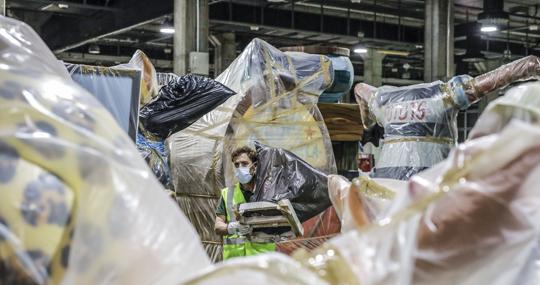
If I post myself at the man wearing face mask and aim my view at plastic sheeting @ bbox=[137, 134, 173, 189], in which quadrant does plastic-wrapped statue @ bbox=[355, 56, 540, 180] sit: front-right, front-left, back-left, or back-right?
back-right

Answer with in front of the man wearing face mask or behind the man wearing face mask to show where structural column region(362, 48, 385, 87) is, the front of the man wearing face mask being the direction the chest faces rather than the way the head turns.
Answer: behind

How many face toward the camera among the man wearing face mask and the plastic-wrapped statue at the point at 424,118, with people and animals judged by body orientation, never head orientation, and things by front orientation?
2

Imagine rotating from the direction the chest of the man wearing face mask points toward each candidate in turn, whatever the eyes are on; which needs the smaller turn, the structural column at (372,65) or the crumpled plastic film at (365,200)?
the crumpled plastic film

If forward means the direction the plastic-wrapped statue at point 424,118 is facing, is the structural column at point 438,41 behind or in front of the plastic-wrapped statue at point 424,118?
behind

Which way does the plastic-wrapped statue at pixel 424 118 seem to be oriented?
toward the camera

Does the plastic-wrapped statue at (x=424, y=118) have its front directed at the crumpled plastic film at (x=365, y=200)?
yes

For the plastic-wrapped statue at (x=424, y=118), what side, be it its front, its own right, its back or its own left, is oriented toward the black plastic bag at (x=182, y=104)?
right

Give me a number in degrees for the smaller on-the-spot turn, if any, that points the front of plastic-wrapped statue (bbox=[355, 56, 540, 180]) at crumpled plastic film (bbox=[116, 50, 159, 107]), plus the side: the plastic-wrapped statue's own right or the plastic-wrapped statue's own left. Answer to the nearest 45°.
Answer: approximately 90° to the plastic-wrapped statue's own right

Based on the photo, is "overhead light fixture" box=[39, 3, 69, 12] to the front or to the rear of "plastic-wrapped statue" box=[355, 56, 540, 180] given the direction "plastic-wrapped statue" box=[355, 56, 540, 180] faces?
to the rear
